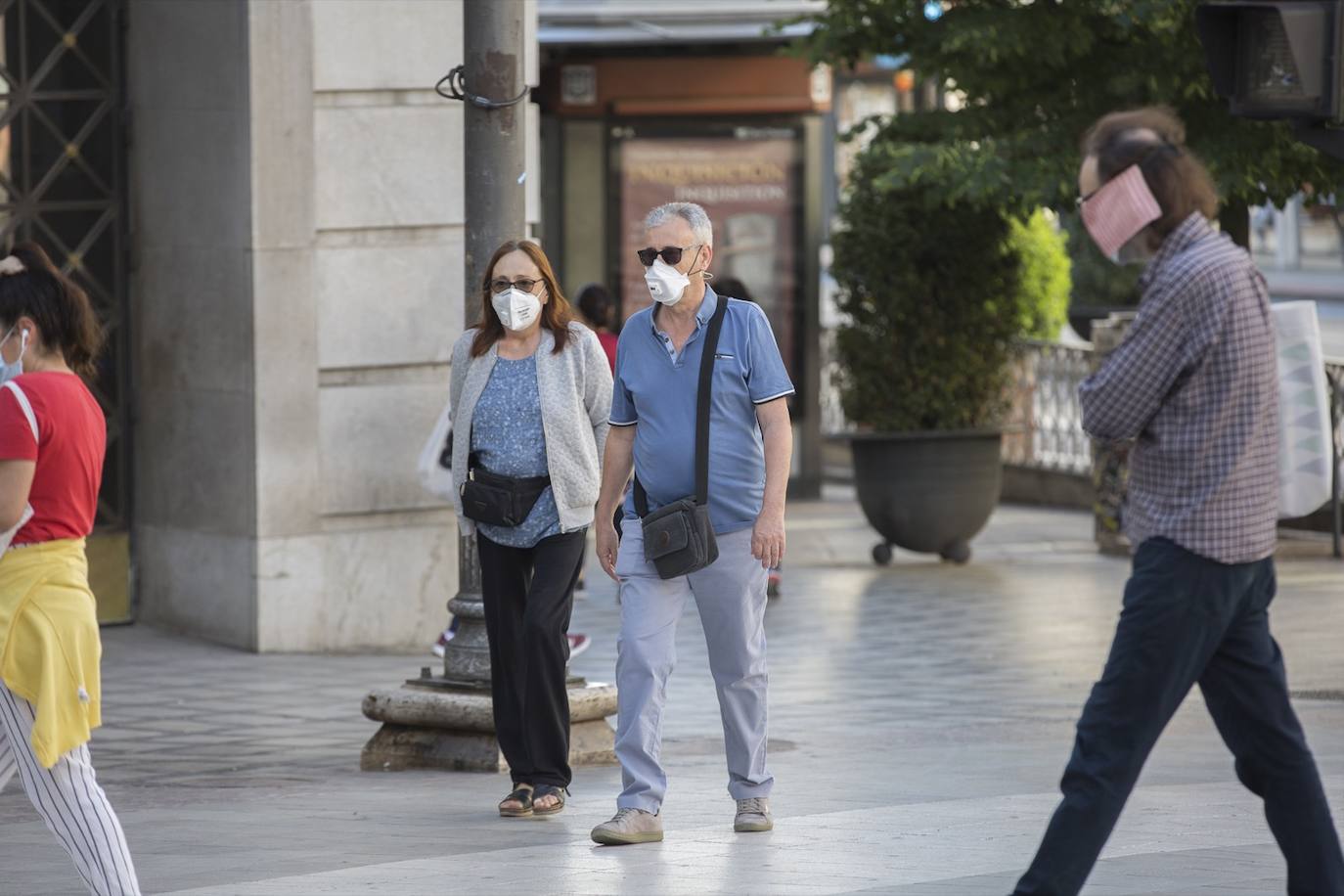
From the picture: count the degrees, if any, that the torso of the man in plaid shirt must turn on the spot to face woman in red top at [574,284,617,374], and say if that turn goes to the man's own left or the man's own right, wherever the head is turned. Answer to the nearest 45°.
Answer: approximately 45° to the man's own right

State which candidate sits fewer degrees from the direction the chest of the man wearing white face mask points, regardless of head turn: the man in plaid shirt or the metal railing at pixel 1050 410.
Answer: the man in plaid shirt

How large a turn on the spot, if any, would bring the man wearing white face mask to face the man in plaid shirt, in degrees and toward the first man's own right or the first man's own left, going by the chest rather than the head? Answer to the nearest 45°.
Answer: approximately 90° to the first man's own left

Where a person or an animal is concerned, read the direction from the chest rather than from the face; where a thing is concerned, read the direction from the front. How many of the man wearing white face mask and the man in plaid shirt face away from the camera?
0

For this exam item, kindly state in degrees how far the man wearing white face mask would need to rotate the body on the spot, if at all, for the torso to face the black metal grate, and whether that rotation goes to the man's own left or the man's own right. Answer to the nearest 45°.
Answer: approximately 90° to the man's own right

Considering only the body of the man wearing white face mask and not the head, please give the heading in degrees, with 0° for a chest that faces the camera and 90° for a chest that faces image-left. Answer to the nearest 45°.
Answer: approximately 45°

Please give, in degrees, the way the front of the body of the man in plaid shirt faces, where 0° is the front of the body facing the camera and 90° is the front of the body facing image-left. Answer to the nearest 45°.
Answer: approximately 90°

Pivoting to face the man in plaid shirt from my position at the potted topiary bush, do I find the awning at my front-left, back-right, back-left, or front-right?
back-right
